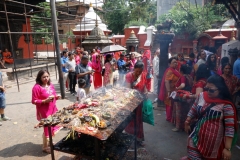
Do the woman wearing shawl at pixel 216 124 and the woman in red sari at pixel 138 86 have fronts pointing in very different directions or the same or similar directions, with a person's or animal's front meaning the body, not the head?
same or similar directions

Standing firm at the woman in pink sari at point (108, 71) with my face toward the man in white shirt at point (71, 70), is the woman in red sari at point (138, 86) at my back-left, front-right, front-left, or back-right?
back-left

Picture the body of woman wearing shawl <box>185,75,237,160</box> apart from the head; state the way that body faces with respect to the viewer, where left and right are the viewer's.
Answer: facing the viewer and to the left of the viewer

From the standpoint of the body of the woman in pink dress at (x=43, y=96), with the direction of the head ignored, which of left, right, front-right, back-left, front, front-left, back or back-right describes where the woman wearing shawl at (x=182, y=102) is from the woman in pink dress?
front-left

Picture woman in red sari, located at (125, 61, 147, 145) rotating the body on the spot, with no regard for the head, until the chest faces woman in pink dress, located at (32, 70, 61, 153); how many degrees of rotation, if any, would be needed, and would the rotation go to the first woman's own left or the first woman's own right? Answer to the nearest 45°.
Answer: approximately 45° to the first woman's own right

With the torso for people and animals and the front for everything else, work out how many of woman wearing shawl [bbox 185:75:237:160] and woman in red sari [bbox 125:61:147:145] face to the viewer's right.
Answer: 0
